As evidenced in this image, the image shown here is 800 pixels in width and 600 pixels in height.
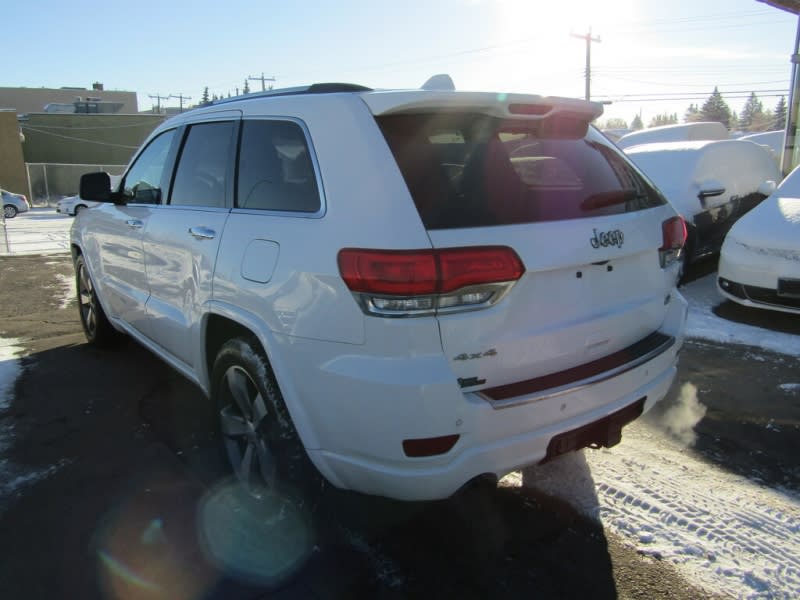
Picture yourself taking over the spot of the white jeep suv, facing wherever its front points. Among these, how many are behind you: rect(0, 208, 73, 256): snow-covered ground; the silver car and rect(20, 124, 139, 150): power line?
0

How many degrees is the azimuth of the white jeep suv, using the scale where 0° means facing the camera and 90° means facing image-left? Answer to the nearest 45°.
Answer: approximately 135°

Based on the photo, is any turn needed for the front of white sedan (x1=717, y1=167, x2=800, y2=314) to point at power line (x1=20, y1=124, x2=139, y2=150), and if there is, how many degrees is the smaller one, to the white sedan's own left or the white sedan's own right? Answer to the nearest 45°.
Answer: approximately 90° to the white sedan's own right

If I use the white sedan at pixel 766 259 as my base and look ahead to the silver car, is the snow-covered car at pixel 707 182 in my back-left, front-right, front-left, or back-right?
front-right

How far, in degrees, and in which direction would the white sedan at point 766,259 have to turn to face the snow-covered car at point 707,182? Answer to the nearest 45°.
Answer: approximately 135° to its right

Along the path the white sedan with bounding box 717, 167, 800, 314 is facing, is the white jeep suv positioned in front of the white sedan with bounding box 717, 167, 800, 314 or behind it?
in front

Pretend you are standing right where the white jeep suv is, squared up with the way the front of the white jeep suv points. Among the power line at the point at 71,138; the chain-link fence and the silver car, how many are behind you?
0

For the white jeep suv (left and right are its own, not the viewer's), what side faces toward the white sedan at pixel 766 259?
right

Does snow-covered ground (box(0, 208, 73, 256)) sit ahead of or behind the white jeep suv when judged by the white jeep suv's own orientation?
ahead
